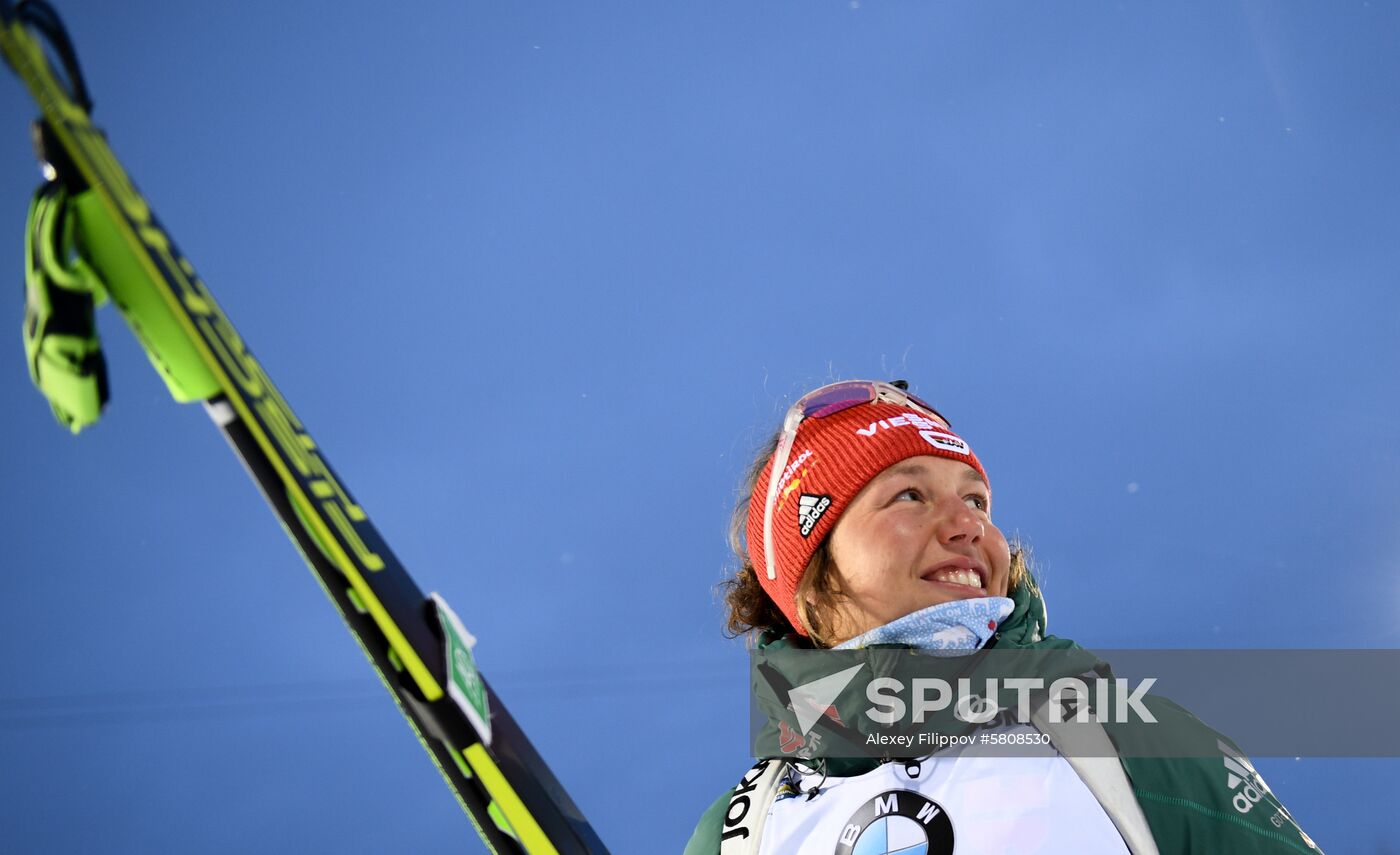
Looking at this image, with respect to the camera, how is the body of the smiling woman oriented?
toward the camera

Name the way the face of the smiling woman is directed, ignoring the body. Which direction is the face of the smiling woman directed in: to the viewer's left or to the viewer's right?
to the viewer's right
